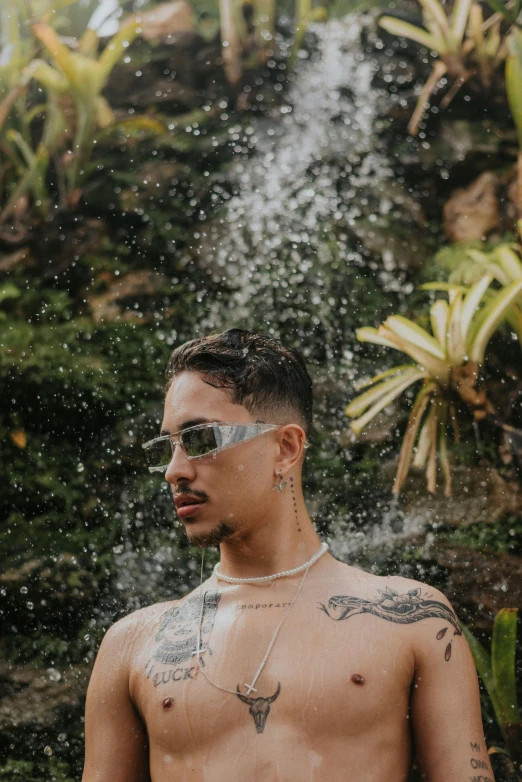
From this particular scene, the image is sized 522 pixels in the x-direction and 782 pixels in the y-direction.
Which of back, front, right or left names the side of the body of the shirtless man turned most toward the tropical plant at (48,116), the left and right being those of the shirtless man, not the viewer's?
back

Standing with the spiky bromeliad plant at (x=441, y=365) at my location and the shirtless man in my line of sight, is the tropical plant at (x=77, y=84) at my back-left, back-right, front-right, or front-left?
back-right

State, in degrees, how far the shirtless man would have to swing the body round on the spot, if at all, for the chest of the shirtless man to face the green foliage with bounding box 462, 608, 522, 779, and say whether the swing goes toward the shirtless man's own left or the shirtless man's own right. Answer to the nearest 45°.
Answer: approximately 135° to the shirtless man's own left

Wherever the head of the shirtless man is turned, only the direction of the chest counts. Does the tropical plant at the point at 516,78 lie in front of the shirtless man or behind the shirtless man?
behind

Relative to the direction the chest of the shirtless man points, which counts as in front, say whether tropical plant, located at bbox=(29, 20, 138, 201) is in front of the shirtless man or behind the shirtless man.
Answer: behind

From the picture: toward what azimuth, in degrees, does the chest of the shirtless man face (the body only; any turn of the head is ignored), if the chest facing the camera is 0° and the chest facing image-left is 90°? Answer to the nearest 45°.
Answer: approximately 0°

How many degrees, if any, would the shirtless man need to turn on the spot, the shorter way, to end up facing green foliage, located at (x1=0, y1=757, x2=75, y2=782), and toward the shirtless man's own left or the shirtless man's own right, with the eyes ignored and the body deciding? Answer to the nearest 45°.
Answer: approximately 135° to the shirtless man's own right
